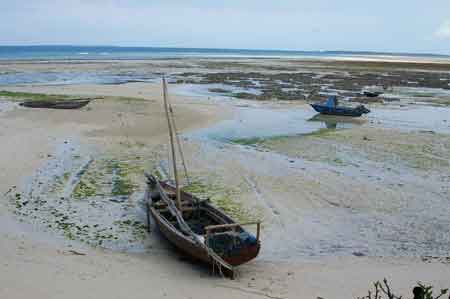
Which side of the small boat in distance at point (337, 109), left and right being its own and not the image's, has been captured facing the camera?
left

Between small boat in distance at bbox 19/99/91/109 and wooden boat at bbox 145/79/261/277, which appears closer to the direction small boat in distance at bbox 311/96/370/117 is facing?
the small boat in distance

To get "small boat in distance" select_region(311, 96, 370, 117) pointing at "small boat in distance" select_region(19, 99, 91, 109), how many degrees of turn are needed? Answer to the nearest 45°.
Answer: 0° — it already faces it

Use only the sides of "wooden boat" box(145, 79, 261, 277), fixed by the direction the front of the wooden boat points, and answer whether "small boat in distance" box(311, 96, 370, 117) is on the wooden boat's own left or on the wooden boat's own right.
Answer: on the wooden boat's own right

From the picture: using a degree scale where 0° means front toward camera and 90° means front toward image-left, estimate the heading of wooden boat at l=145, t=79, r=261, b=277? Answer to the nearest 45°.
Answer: approximately 135°
